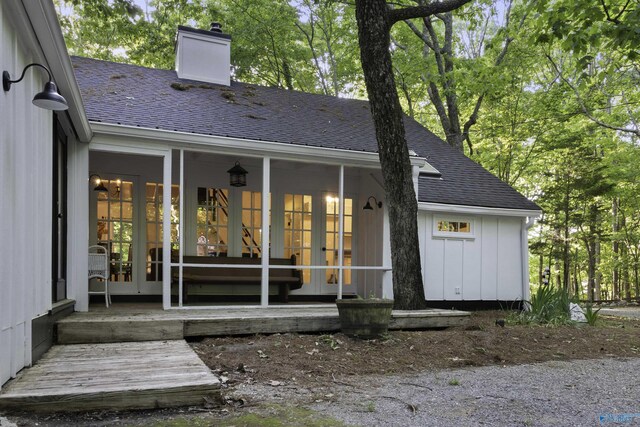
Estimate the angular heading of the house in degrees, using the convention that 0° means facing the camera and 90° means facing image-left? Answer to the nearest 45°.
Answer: approximately 0°

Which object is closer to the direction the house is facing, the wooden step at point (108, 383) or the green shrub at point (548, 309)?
the wooden step

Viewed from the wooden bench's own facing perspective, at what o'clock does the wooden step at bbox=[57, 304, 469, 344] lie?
The wooden step is roughly at 12 o'clock from the wooden bench.

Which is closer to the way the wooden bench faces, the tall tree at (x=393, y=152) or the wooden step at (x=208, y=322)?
the wooden step

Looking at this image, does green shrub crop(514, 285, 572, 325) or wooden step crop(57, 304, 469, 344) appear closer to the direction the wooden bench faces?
the wooden step

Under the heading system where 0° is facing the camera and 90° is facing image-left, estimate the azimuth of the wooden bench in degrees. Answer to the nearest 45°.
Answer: approximately 0°

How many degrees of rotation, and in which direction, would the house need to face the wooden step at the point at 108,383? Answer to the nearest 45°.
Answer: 0° — it already faces it
